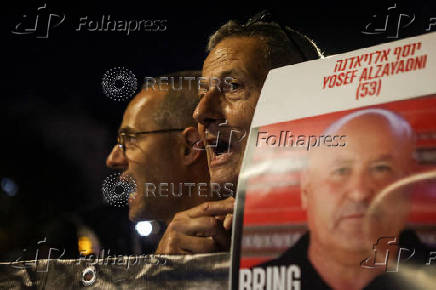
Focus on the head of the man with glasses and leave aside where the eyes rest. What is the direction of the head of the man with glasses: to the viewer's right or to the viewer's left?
to the viewer's left

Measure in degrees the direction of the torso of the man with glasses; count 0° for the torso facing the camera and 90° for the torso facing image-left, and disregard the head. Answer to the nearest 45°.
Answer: approximately 90°
